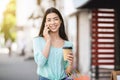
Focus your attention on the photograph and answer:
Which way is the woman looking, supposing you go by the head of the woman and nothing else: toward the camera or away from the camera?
toward the camera

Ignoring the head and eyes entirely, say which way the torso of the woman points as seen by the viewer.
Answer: toward the camera
